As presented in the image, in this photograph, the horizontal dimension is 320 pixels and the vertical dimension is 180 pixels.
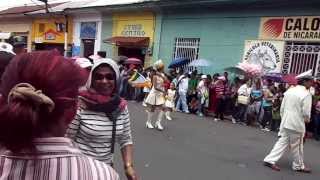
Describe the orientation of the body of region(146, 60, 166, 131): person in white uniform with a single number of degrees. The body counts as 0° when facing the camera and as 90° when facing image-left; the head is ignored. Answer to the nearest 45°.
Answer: approximately 315°

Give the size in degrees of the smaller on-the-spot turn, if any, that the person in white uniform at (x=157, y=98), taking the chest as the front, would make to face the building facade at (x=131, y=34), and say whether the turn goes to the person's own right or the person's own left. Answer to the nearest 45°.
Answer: approximately 135° to the person's own left

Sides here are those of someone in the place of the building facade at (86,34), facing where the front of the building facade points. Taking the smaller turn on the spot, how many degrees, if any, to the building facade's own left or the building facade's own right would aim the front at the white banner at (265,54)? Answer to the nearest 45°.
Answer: approximately 45° to the building facade's own left

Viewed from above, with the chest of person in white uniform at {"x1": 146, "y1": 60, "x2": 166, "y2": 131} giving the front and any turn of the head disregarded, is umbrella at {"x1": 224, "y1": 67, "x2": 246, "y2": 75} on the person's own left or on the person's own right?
on the person's own left

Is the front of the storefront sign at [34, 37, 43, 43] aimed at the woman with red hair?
yes

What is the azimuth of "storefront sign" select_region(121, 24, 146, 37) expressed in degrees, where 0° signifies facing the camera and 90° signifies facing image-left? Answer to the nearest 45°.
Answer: approximately 0°

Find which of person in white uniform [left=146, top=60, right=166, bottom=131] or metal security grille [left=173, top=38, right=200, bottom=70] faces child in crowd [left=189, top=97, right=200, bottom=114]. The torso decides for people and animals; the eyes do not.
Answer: the metal security grille
